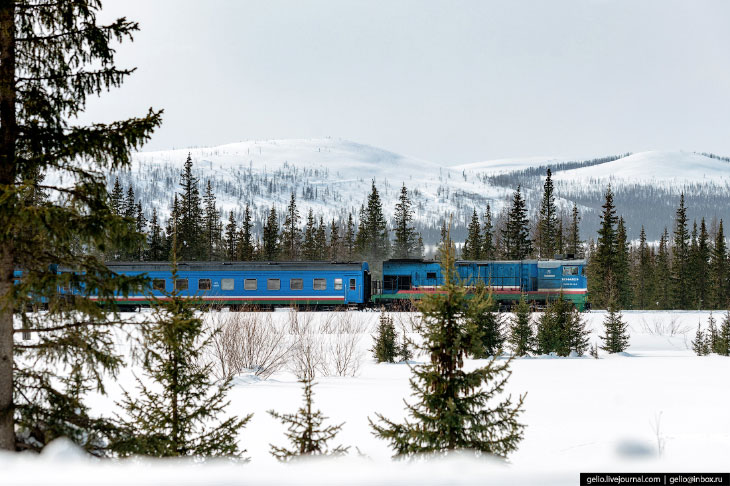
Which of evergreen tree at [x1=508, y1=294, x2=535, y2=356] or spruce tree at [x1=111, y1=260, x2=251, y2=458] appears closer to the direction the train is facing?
the evergreen tree

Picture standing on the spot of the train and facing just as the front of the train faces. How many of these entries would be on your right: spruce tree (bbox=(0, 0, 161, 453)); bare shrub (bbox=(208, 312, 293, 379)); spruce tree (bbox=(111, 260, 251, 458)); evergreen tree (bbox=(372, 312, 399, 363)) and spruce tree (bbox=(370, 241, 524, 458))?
5

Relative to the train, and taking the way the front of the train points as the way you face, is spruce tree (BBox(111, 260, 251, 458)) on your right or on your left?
on your right

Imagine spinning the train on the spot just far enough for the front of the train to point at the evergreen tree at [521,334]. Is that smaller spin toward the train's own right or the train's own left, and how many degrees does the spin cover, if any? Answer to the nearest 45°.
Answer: approximately 45° to the train's own right

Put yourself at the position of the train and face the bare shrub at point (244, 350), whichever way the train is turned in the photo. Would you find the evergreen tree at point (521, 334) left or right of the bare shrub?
left

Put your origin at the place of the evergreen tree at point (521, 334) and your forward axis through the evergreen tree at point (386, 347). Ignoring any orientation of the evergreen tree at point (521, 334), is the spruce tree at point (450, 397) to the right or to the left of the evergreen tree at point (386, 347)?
left

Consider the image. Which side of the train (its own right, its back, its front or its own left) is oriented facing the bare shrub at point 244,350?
right

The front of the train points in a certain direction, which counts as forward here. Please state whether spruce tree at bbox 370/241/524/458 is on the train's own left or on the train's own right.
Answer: on the train's own right

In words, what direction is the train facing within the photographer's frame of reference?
facing to the right of the viewer

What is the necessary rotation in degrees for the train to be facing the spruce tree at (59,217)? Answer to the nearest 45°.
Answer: approximately 90° to its right
